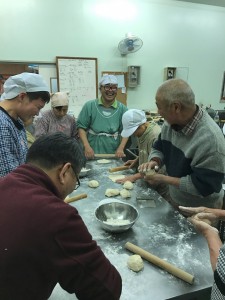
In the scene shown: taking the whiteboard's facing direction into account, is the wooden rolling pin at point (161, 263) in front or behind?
in front

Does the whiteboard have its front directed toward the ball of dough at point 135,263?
yes

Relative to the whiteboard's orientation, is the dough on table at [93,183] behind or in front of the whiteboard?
in front

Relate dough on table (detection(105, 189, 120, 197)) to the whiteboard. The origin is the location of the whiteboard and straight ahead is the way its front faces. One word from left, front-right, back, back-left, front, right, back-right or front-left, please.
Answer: front

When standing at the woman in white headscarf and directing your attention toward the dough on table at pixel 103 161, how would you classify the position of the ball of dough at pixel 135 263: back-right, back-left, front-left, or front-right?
front-right

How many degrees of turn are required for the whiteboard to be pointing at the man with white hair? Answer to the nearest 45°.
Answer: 0° — it already faces them

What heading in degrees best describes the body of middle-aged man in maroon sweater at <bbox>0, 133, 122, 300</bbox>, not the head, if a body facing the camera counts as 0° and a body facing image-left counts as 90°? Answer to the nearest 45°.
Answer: approximately 225°

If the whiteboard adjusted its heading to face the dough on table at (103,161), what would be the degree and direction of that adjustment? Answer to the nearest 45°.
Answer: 0° — it already faces it

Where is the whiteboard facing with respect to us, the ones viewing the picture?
facing the viewer

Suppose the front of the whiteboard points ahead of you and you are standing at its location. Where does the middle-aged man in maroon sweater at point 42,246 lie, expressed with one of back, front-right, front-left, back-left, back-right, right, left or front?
front

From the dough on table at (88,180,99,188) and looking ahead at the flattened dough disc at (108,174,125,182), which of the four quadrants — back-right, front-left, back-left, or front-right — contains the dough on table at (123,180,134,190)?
front-right

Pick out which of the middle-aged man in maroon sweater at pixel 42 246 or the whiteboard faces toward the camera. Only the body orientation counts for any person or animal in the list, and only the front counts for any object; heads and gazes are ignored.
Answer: the whiteboard

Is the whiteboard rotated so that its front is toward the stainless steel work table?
yes

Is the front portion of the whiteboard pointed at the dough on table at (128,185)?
yes

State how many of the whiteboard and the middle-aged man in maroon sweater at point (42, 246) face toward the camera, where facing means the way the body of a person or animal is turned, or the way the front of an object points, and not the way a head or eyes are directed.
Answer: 1
